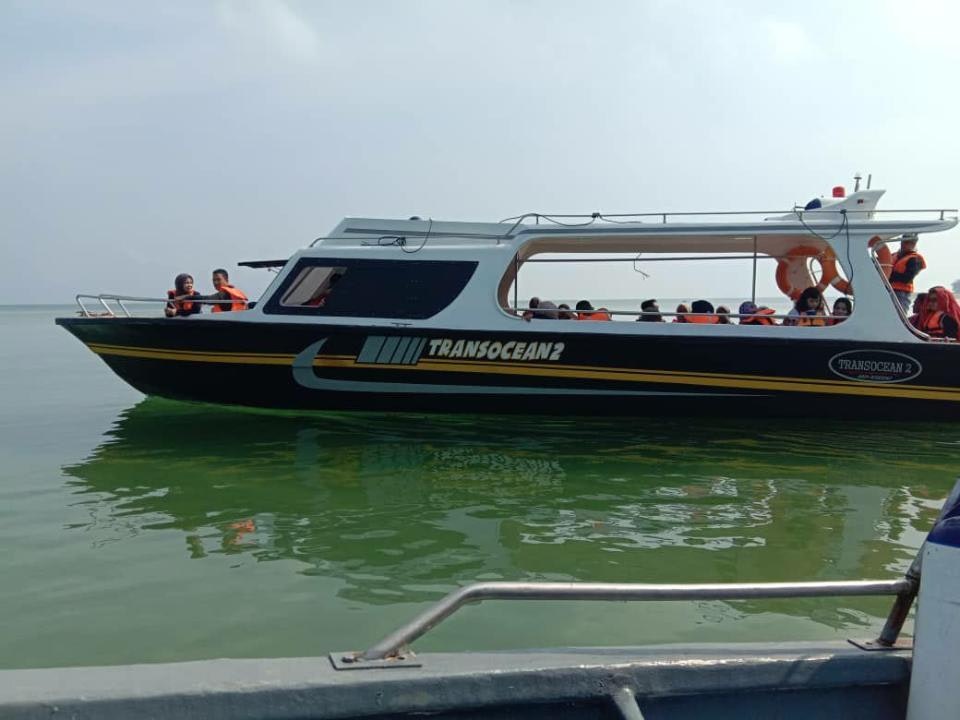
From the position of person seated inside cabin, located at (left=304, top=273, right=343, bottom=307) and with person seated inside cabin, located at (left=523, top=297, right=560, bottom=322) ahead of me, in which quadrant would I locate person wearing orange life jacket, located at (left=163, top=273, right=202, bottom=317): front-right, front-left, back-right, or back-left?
back-left

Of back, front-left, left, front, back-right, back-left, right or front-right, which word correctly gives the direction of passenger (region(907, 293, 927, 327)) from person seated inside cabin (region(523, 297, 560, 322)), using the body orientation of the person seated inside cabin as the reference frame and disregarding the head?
back

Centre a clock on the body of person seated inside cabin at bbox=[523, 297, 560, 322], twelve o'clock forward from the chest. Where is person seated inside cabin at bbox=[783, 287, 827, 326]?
person seated inside cabin at bbox=[783, 287, 827, 326] is roughly at 6 o'clock from person seated inside cabin at bbox=[523, 297, 560, 322].

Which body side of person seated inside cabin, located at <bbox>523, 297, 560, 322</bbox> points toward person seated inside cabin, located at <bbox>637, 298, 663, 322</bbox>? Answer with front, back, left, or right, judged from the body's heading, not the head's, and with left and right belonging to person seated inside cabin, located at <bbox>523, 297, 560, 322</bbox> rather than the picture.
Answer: back

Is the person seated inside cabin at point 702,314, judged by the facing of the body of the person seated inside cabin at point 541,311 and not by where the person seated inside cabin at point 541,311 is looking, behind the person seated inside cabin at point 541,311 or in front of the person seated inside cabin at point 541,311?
behind

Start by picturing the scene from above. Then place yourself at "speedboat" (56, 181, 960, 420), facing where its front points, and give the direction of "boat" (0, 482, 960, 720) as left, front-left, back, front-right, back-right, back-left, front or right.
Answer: left

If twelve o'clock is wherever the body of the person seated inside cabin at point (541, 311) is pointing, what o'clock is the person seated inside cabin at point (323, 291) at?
the person seated inside cabin at point (323, 291) is roughly at 12 o'clock from the person seated inside cabin at point (541, 311).

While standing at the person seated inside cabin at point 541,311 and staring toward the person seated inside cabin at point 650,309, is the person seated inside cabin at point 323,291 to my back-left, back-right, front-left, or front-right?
back-left

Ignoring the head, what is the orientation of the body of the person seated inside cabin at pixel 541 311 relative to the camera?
to the viewer's left

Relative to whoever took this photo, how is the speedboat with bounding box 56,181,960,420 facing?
facing to the left of the viewer

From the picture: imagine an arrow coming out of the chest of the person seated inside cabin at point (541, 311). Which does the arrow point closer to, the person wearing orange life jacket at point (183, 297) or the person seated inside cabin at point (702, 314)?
the person wearing orange life jacket
